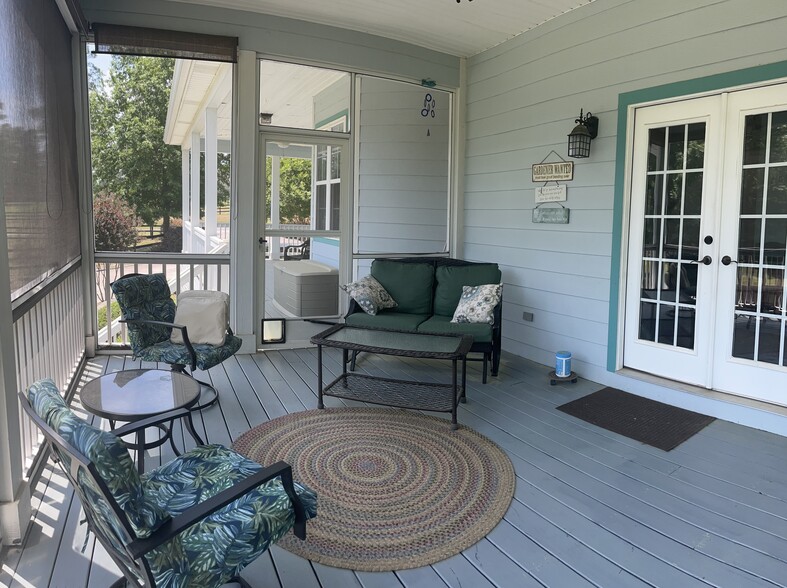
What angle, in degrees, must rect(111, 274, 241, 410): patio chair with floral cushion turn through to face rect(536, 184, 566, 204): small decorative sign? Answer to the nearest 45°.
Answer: approximately 45° to its left

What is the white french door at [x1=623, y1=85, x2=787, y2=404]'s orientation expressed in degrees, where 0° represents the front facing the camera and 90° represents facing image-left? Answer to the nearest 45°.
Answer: approximately 45°

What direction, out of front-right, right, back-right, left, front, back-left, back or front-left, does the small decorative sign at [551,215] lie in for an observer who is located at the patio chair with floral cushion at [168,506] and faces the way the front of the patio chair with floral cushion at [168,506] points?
front

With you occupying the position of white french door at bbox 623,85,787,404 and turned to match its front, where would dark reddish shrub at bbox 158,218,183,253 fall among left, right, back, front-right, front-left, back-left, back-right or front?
front-right

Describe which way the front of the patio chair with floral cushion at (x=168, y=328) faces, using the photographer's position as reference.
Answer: facing the viewer and to the right of the viewer

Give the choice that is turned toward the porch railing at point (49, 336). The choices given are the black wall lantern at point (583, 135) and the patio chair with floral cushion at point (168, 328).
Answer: the black wall lantern

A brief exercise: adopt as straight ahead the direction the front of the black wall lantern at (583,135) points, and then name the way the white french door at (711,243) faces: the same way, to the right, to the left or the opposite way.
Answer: the same way

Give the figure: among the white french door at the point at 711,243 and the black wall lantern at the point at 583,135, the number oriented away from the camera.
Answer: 0

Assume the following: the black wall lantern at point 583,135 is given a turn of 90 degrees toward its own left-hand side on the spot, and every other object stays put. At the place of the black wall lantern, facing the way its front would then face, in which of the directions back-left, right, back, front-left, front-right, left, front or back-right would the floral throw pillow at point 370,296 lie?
back-right

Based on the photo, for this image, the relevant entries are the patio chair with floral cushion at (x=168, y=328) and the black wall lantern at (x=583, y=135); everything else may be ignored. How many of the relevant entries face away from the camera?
0

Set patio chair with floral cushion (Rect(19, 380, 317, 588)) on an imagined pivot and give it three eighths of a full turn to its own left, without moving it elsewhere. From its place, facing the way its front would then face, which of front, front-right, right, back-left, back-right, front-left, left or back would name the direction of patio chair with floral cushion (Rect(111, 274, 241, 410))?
right

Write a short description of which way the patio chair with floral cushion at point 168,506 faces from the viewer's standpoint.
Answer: facing away from the viewer and to the right of the viewer

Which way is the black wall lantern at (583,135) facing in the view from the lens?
facing the viewer and to the left of the viewer
